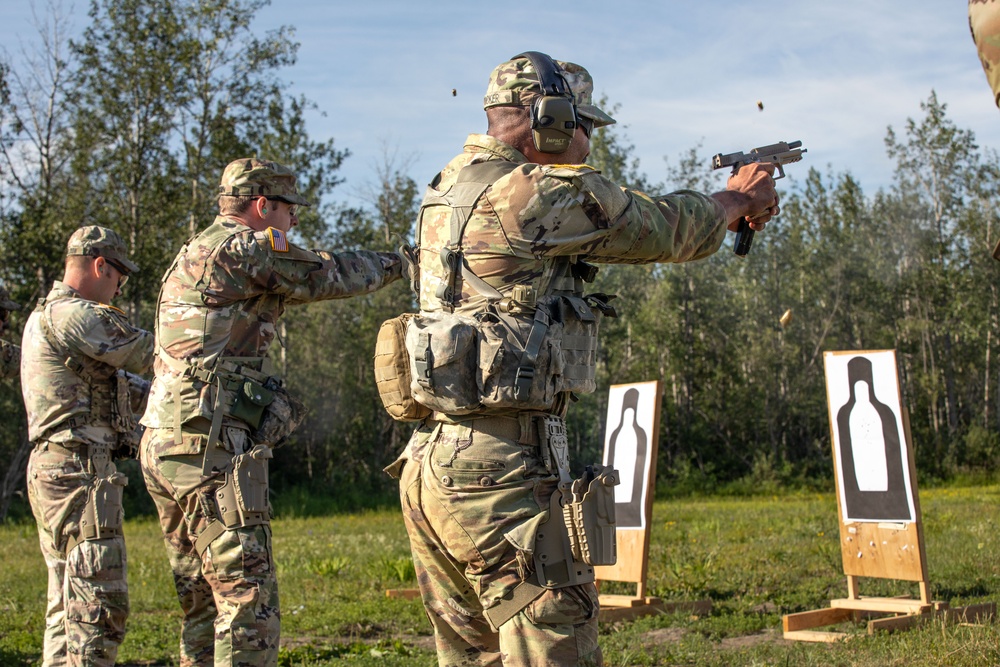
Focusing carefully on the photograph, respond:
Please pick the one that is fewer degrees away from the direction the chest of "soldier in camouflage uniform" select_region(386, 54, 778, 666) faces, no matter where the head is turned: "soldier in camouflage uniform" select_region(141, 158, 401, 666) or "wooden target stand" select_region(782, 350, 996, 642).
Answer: the wooden target stand

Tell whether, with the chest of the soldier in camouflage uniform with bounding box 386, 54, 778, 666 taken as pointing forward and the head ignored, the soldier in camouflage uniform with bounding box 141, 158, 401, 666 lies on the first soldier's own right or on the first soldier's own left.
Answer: on the first soldier's own left

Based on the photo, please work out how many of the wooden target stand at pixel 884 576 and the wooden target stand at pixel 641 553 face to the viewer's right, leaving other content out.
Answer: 0

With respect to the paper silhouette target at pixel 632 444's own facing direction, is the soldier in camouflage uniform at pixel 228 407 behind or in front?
in front

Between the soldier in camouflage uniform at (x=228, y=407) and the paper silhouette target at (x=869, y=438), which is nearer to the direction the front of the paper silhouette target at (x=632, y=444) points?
the soldier in camouflage uniform

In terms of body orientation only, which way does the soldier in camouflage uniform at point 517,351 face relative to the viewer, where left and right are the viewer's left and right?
facing away from the viewer and to the right of the viewer

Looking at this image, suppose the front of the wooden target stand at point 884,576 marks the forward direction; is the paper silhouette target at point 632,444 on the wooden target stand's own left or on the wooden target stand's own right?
on the wooden target stand's own right

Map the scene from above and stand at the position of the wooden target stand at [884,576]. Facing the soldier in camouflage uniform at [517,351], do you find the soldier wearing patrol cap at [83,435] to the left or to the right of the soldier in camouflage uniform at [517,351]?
right

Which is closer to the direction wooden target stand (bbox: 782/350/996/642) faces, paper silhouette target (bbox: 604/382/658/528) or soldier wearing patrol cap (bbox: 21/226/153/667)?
the soldier wearing patrol cap

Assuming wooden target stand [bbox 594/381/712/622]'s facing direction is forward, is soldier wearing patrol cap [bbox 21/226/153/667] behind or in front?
in front

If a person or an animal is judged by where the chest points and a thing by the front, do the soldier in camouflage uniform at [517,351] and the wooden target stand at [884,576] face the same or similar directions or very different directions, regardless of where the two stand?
very different directions
